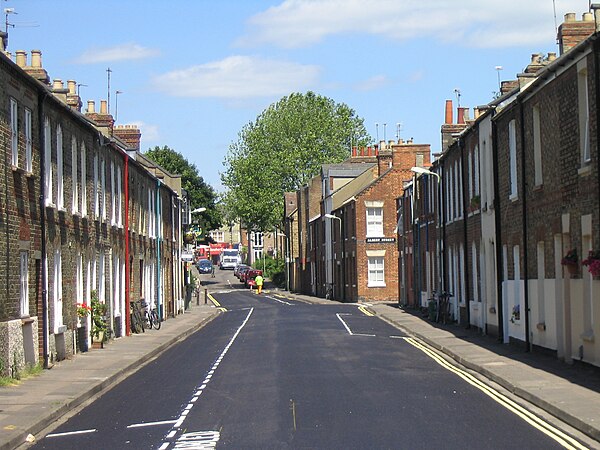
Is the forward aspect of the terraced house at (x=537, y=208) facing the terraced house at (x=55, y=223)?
yes

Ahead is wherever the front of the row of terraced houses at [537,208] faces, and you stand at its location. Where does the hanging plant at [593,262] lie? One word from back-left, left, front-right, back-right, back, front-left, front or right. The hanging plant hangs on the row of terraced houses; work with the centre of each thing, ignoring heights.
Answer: left

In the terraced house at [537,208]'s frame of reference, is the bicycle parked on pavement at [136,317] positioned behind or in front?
in front

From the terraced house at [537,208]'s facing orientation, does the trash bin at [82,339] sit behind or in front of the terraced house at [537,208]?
in front

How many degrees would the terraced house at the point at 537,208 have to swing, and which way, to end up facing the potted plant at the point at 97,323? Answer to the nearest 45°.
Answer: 0° — it already faces it

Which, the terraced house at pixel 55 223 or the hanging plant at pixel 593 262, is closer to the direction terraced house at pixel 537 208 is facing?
the terraced house

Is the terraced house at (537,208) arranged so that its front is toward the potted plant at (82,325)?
yes

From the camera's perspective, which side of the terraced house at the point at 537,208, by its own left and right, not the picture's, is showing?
left

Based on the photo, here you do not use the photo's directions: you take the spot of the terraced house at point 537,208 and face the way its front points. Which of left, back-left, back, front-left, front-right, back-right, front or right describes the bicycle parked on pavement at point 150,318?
front-right
